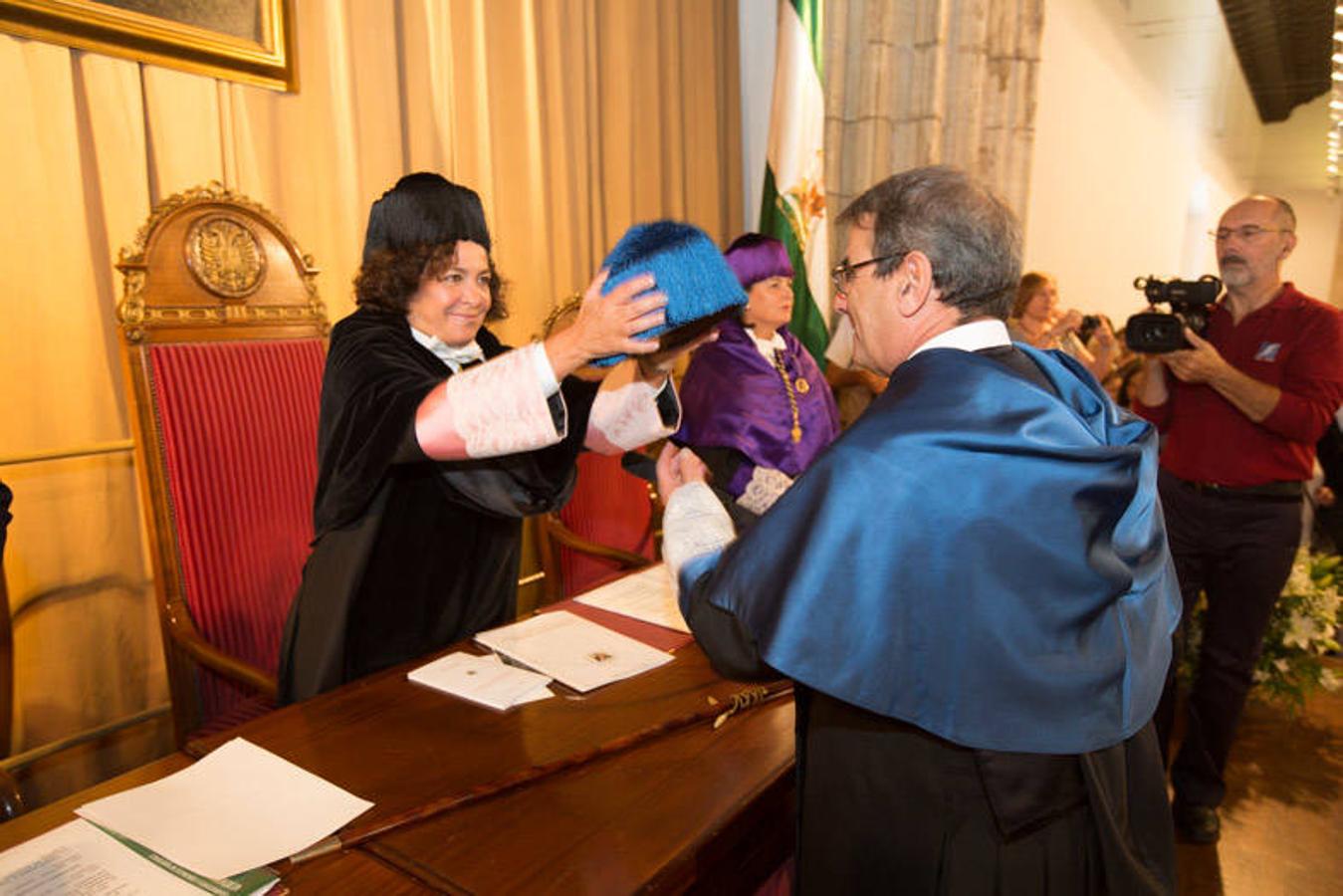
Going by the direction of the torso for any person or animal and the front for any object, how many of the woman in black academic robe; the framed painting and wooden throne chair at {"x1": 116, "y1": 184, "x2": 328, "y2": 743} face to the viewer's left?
0

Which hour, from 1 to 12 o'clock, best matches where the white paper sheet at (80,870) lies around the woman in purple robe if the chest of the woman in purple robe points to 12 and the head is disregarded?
The white paper sheet is roughly at 2 o'clock from the woman in purple robe.

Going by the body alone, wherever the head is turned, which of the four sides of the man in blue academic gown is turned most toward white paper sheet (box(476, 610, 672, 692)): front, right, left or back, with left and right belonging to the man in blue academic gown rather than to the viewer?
front

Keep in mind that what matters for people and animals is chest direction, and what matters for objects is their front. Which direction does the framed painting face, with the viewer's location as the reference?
facing the viewer and to the right of the viewer

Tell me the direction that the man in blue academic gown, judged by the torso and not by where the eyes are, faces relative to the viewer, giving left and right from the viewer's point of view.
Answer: facing away from the viewer and to the left of the viewer

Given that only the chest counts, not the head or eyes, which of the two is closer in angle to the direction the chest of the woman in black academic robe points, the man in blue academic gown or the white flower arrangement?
the man in blue academic gown

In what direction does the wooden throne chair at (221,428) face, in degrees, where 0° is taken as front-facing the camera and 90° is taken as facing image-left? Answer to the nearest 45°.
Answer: approximately 315°

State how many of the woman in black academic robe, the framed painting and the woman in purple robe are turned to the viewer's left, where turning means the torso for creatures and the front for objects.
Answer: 0

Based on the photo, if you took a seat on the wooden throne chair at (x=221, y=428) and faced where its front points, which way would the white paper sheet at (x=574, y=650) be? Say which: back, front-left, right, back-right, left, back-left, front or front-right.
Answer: front

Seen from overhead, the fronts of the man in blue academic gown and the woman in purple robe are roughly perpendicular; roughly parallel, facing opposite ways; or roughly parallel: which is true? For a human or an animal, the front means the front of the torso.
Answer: roughly parallel, facing opposite ways

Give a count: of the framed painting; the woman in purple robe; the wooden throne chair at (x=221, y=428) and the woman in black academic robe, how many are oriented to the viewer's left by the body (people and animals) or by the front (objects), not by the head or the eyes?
0
